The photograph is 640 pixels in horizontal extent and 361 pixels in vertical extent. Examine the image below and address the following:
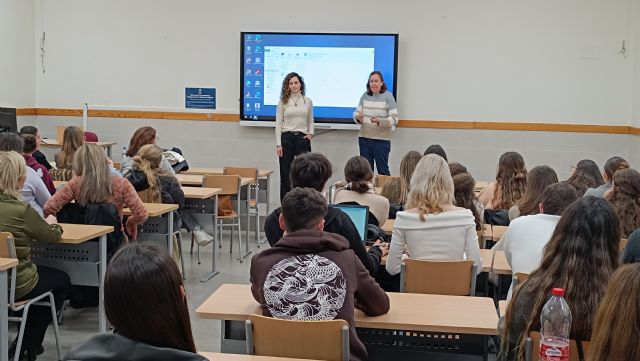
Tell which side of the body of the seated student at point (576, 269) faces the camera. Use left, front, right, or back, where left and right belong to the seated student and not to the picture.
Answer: back

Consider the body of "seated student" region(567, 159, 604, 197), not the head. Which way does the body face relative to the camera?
away from the camera

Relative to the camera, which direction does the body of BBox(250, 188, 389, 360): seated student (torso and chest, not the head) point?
away from the camera

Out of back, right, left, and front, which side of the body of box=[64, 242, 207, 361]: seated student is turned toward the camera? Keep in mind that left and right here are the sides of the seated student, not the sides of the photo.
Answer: back

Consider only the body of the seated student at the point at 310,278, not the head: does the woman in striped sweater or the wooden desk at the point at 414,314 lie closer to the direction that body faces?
the woman in striped sweater

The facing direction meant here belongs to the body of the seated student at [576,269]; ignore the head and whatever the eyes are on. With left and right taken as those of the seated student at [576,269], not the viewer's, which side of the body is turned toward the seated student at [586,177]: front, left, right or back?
front

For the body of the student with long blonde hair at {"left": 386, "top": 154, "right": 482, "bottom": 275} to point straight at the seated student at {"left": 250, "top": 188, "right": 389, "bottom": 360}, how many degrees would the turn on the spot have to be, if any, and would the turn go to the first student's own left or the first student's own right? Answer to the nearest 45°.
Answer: approximately 180°

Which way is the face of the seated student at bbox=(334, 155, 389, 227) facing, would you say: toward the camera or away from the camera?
away from the camera

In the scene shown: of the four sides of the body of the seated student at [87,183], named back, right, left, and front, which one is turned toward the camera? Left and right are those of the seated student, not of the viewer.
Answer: back

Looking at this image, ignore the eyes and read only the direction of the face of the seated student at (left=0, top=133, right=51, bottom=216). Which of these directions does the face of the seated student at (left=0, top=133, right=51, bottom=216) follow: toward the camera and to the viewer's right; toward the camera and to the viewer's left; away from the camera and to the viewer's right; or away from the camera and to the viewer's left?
away from the camera and to the viewer's right

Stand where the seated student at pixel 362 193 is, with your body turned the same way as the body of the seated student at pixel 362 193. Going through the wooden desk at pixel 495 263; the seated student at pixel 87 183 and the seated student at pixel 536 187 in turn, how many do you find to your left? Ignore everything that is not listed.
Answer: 1

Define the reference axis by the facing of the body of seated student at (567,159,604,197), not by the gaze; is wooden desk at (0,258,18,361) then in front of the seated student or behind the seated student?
behind

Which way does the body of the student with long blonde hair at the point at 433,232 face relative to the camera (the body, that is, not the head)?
away from the camera

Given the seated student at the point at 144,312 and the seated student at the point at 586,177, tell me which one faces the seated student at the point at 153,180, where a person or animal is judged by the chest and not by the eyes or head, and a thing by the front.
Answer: the seated student at the point at 144,312

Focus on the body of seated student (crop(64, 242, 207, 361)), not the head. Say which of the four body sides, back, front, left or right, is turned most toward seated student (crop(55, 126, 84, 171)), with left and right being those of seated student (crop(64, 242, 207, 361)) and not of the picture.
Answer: front

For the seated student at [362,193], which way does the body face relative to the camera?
away from the camera

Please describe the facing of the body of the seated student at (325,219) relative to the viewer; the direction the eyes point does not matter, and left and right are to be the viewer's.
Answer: facing away from the viewer
